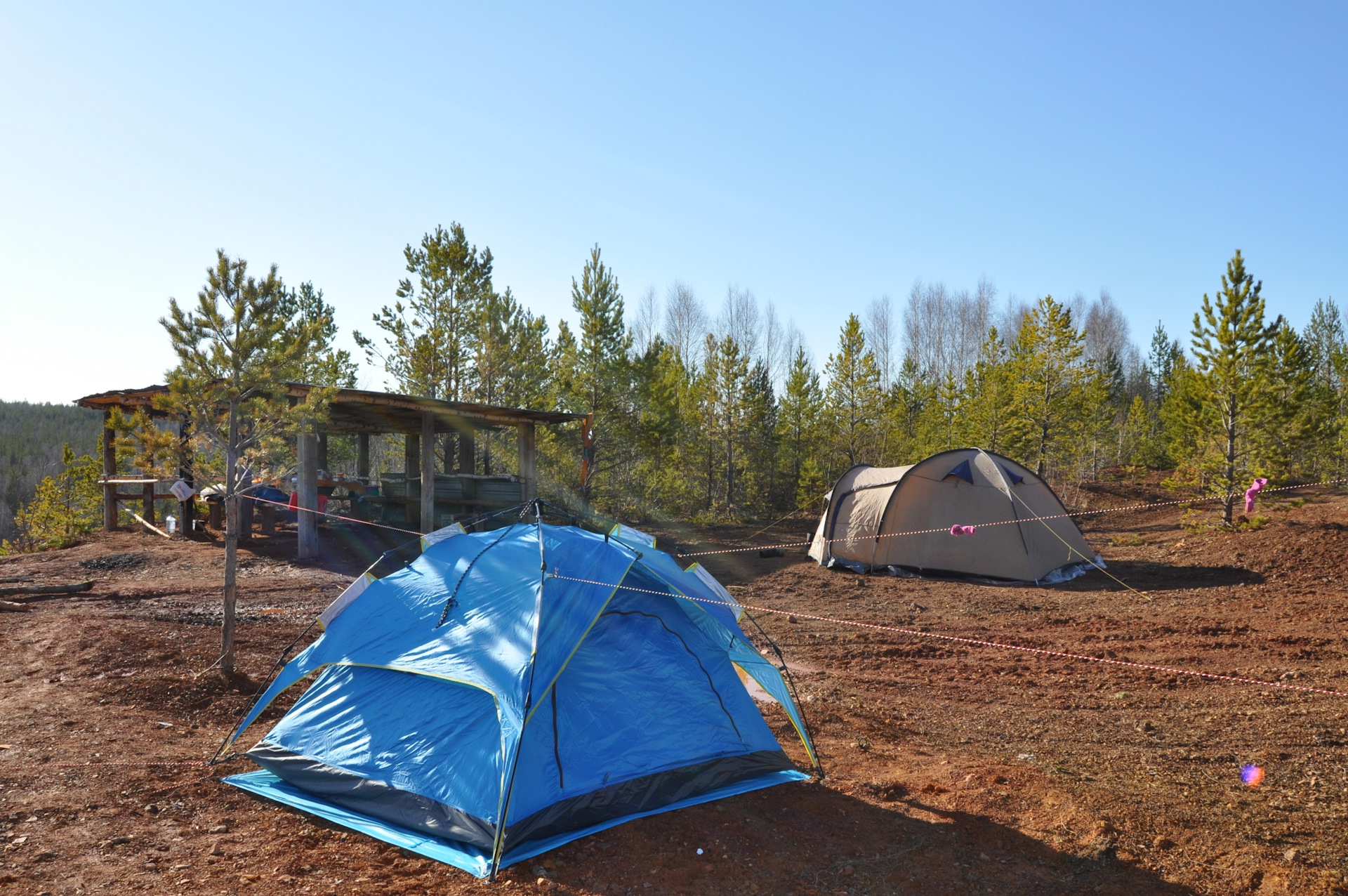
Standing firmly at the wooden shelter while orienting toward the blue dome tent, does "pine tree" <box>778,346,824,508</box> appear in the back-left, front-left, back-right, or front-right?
back-left

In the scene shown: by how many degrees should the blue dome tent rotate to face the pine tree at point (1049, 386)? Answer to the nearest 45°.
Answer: approximately 90° to its left

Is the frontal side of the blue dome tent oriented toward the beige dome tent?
no

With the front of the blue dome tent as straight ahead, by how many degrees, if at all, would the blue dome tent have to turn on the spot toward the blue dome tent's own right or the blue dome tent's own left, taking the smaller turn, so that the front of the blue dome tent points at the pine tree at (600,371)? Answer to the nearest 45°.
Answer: approximately 135° to the blue dome tent's own left

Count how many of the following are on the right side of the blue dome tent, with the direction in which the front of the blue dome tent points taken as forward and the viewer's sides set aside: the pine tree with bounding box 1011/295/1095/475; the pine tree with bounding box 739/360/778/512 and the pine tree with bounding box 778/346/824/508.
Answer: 0

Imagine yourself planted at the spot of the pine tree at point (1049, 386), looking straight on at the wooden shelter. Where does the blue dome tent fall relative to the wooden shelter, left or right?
left

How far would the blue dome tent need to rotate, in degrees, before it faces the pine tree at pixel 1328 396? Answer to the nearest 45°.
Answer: approximately 90° to its left

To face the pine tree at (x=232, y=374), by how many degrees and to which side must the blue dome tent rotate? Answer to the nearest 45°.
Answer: approximately 180°

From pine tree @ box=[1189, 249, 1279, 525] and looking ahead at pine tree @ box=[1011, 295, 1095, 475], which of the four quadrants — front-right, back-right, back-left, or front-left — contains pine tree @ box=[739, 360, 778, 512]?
front-left

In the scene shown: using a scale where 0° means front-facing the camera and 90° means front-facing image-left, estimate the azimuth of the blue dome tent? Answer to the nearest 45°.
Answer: approximately 315°

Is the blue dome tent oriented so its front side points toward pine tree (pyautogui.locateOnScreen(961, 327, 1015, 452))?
no

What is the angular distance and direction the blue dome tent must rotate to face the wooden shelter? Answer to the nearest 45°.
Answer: approximately 135° to its left

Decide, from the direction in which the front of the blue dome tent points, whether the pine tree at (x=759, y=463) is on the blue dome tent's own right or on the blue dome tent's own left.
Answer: on the blue dome tent's own left

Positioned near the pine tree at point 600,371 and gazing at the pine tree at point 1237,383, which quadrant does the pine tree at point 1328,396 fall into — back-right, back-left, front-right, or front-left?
front-left

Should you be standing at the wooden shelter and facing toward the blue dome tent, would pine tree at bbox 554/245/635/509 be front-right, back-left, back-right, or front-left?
back-left

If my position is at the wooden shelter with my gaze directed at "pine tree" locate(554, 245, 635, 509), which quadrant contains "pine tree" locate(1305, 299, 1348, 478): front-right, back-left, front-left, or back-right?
front-right
